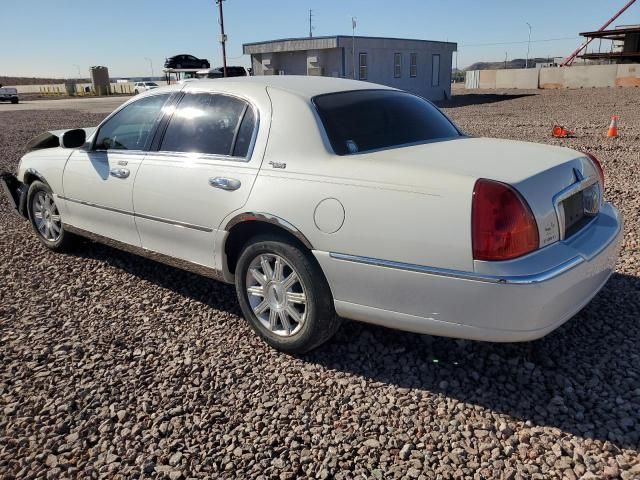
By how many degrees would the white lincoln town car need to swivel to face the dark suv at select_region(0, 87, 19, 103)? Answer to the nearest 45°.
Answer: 0° — it already faces it

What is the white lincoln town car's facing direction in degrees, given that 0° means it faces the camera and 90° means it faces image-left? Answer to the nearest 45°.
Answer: approximately 135°
